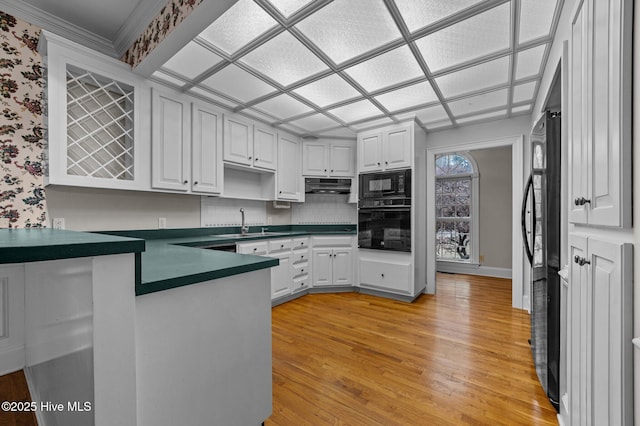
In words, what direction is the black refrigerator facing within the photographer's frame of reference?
facing to the left of the viewer

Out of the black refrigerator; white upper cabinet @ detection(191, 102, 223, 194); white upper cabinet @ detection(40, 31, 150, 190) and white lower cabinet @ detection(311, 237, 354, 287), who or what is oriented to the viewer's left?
the black refrigerator

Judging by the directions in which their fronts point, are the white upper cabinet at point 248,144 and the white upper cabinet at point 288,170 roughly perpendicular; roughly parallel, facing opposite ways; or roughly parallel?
roughly parallel

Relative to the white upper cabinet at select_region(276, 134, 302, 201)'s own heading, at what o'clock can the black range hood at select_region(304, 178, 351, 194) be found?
The black range hood is roughly at 10 o'clock from the white upper cabinet.

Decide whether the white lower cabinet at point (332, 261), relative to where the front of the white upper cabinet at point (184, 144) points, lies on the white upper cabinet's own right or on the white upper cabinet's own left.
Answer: on the white upper cabinet's own left

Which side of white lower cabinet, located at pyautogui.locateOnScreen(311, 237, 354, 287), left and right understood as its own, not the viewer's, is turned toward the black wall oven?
left

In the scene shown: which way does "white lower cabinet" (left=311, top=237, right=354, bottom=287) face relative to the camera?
toward the camera

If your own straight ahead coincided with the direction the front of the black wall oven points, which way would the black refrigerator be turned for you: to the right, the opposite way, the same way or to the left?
to the right

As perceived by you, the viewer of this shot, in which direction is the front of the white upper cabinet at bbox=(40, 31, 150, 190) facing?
facing the viewer and to the right of the viewer

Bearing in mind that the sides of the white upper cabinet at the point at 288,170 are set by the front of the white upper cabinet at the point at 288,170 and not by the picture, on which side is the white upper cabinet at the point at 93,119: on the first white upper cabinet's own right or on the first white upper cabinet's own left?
on the first white upper cabinet's own right
